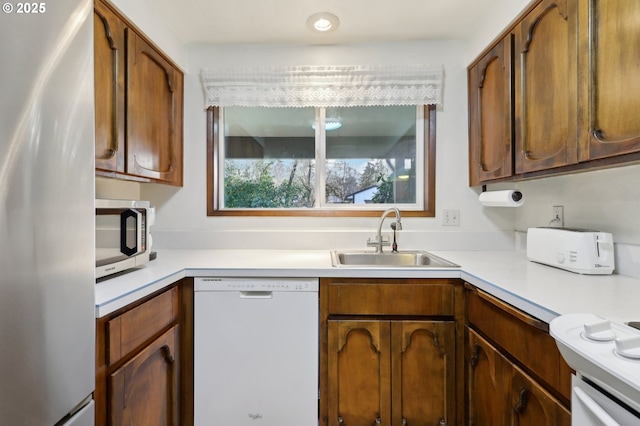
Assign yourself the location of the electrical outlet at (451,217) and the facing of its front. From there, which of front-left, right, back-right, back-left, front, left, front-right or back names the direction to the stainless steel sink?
front-right

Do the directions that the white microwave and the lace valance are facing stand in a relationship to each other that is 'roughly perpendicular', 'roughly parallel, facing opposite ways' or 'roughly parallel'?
roughly perpendicular

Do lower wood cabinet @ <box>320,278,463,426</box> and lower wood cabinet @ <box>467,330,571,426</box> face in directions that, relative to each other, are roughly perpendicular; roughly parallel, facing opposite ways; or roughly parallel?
roughly perpendicular

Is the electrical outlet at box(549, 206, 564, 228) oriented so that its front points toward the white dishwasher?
yes

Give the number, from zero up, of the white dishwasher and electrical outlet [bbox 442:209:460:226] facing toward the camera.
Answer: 2

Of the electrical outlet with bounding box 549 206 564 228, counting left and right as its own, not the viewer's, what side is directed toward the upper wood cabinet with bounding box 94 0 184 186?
front

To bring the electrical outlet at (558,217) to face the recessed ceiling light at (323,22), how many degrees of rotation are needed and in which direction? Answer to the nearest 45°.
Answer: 0° — it already faces it

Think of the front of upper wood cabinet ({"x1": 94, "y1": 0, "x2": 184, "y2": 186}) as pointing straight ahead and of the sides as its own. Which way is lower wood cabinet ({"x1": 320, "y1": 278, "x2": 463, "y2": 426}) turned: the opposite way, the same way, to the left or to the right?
to the right

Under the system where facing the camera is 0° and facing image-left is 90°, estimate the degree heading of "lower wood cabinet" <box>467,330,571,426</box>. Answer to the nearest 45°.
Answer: approximately 45°

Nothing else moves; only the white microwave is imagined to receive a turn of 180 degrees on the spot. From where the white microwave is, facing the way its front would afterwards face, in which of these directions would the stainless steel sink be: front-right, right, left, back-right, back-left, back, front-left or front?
back-right

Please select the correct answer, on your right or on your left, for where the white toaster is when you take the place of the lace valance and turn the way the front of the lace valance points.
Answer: on your left

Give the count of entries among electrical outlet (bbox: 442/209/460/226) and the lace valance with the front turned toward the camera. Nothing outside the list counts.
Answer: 2

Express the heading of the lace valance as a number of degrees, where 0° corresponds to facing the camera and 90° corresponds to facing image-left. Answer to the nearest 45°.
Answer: approximately 0°

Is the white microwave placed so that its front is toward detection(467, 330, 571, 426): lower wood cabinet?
yes
